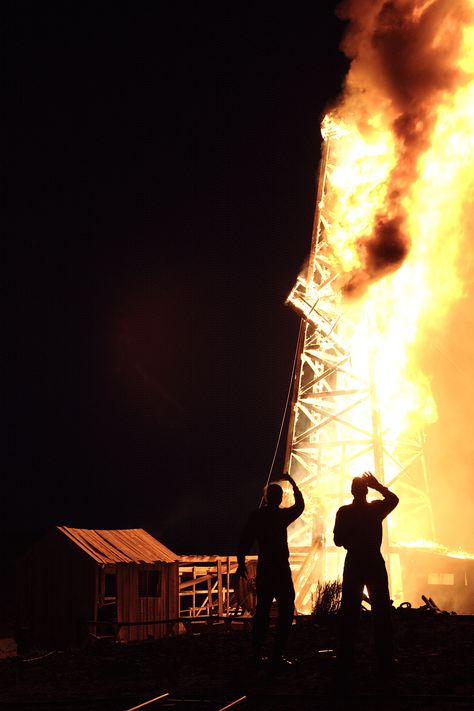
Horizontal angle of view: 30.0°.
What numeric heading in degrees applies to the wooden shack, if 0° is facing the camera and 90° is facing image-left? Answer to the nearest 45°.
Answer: approximately 315°

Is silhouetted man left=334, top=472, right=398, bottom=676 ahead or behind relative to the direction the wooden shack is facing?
ahead
